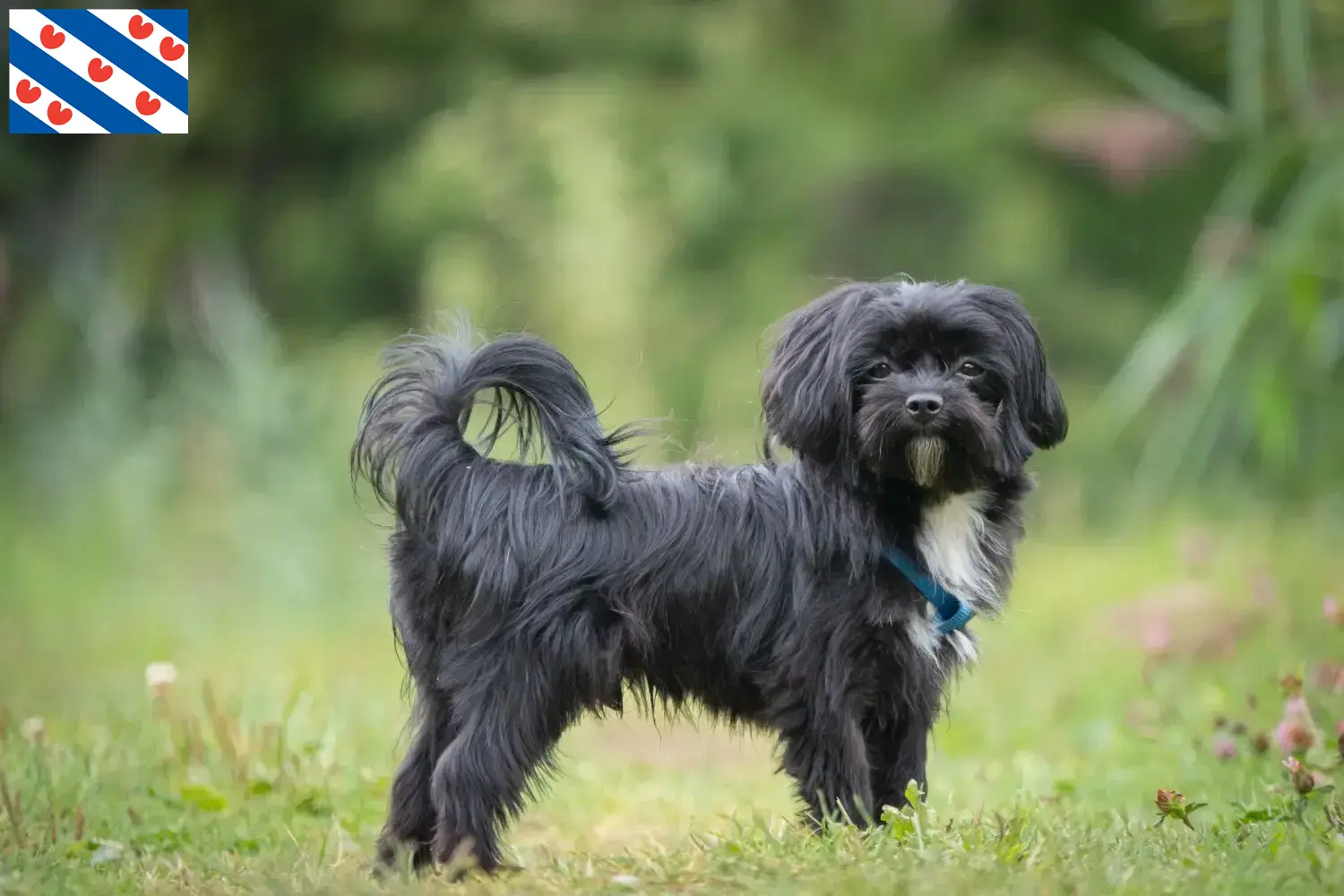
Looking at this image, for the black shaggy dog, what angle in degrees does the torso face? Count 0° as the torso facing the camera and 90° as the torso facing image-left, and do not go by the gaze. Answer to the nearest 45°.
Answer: approximately 270°
